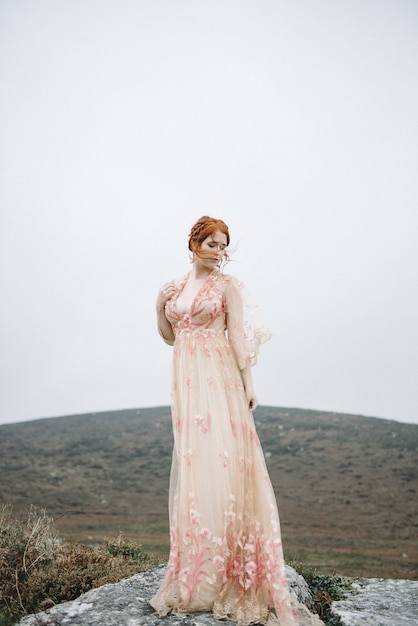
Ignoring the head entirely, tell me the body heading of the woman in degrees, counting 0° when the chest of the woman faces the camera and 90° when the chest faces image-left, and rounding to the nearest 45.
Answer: approximately 45°

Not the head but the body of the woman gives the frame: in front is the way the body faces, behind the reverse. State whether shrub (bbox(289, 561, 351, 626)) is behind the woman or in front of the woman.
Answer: behind
